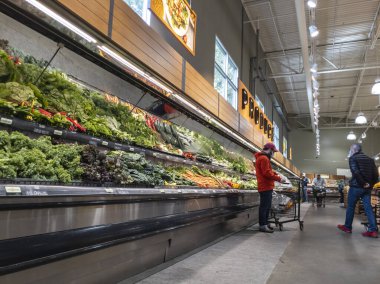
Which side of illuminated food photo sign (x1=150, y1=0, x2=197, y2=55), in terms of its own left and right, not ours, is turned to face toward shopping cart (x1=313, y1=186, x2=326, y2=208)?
left

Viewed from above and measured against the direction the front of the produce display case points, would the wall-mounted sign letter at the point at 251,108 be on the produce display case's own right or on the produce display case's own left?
on the produce display case's own left

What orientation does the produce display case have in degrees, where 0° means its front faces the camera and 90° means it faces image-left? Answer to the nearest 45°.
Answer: approximately 315°

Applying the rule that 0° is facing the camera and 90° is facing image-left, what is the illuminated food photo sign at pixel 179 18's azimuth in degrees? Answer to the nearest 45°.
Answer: approximately 315°

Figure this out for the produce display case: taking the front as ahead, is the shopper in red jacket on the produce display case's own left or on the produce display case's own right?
on the produce display case's own left

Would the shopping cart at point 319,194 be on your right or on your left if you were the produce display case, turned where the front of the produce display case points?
on your left
